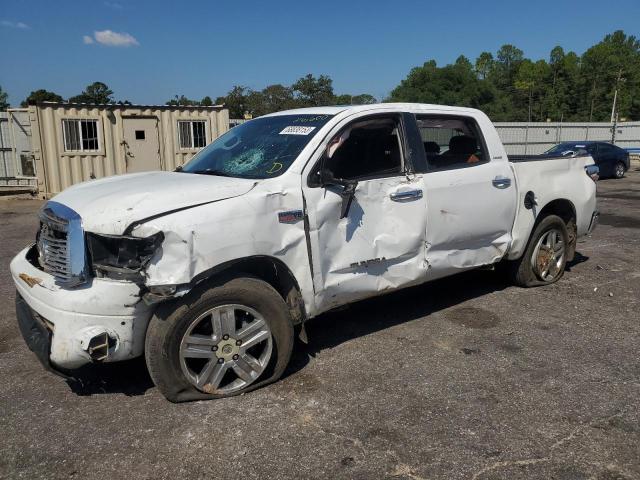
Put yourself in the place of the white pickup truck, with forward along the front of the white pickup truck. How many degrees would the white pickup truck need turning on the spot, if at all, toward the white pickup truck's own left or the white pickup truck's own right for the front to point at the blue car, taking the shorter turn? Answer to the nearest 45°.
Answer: approximately 180°

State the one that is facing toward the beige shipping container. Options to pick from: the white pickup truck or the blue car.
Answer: the blue car

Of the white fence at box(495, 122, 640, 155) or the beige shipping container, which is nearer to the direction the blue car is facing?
the beige shipping container

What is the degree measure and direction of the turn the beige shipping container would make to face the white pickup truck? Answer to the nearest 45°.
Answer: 0° — it already faces it

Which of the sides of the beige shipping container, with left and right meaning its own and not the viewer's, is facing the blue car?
left

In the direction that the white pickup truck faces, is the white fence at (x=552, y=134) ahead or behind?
behind

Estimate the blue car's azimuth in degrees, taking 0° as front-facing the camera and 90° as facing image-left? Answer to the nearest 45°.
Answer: approximately 45°

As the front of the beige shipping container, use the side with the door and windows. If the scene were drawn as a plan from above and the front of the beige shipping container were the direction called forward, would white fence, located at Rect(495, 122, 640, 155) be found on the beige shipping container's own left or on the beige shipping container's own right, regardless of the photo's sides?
on the beige shipping container's own left

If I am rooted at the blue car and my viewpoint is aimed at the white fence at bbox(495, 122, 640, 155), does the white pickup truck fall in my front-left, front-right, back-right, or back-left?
back-left

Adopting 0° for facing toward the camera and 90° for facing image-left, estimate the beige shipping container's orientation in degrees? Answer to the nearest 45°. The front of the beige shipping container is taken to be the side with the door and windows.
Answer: approximately 0°

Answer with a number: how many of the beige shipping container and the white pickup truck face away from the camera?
0

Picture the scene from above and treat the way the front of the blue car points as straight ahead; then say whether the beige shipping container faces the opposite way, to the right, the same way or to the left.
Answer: to the left

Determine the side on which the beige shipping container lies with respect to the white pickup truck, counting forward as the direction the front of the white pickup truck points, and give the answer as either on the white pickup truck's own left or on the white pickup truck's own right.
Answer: on the white pickup truck's own right
